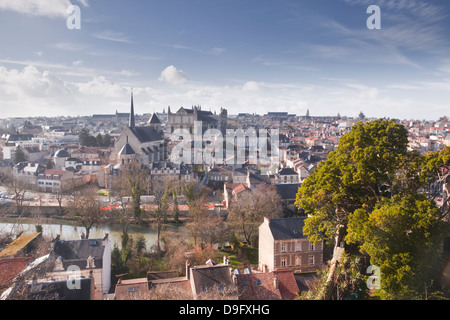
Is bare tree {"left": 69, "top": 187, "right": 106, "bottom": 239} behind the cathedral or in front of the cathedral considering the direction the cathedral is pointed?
behind

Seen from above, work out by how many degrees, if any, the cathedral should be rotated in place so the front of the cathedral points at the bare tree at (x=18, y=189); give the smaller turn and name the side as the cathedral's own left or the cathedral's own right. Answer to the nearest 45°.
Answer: approximately 180°

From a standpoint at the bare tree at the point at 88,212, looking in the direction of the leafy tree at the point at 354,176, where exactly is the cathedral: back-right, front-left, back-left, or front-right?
back-left

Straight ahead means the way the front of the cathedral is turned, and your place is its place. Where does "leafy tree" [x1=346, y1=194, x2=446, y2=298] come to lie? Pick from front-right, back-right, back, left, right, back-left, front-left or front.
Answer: back-right

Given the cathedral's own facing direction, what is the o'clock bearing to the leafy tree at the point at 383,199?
The leafy tree is roughly at 4 o'clock from the cathedral.
